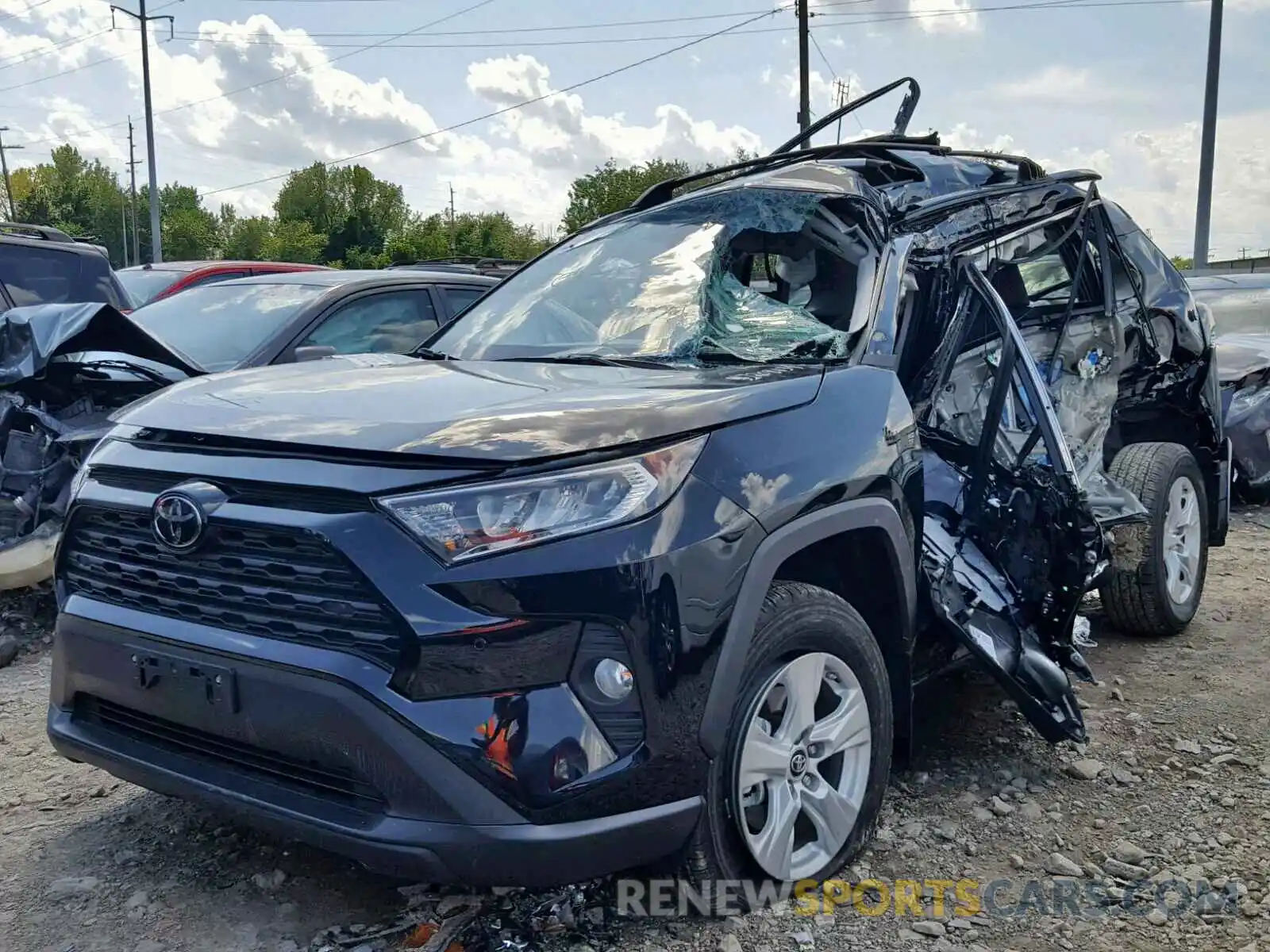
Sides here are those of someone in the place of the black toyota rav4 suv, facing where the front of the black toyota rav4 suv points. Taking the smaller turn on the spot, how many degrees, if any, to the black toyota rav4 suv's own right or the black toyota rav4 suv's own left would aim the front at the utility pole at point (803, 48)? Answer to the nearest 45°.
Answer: approximately 135° to the black toyota rav4 suv's own right

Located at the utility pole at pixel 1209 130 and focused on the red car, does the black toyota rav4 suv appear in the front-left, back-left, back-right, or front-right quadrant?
front-left

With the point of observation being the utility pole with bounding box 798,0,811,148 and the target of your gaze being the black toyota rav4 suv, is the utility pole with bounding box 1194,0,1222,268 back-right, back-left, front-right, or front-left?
front-left

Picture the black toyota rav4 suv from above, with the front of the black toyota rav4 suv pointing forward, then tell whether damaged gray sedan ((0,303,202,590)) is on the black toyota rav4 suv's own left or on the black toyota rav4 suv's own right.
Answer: on the black toyota rav4 suv's own right

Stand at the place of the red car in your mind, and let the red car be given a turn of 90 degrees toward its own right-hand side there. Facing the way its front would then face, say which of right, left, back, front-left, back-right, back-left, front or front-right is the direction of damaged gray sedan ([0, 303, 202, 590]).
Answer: back-left

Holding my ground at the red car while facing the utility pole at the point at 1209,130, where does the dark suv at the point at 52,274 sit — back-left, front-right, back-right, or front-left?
back-right

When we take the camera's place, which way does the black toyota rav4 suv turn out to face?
facing the viewer and to the left of the viewer

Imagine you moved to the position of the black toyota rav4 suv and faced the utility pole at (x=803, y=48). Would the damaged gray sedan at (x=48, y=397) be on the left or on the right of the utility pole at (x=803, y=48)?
left
